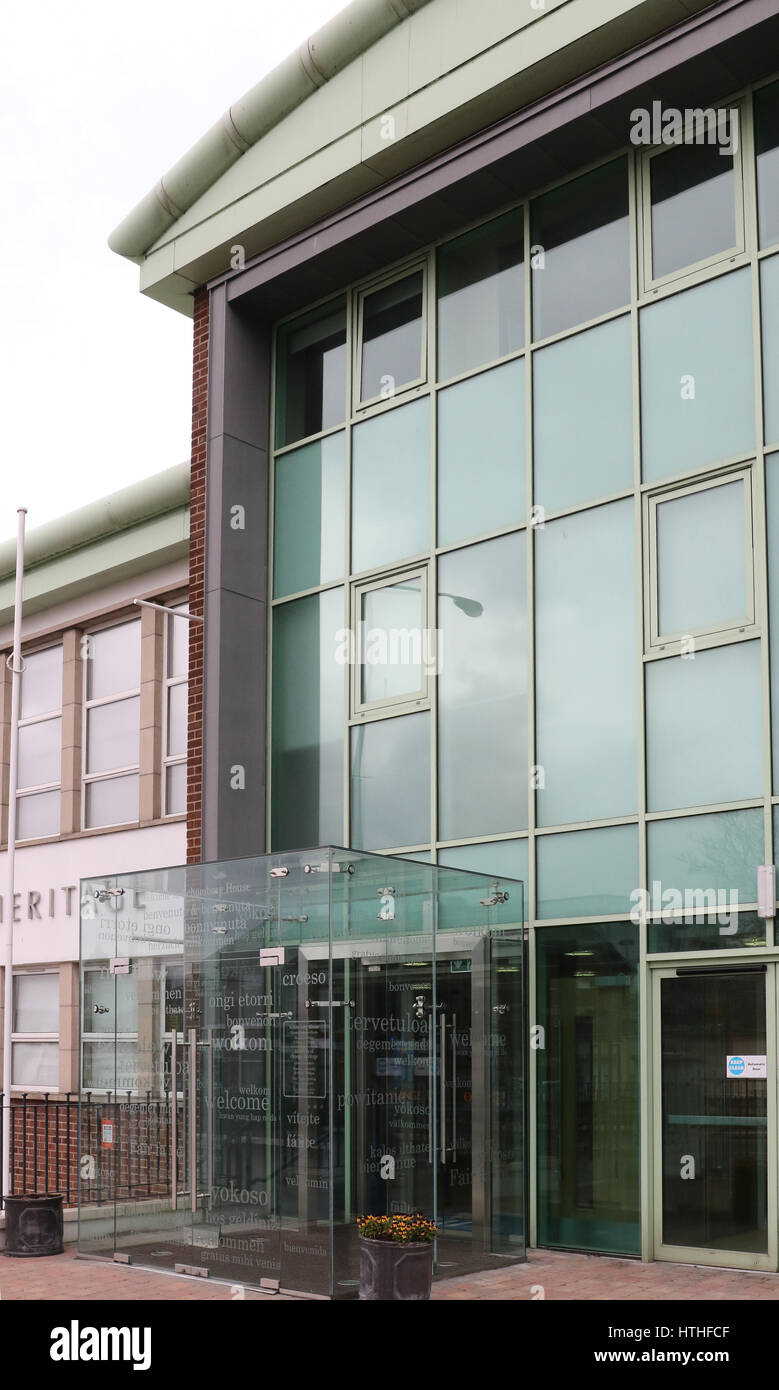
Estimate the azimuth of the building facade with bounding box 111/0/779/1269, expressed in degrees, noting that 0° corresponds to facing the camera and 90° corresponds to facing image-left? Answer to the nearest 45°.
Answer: approximately 45°

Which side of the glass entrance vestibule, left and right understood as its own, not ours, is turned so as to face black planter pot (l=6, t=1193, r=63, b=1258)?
right

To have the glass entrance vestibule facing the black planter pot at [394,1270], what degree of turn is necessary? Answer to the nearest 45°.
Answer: approximately 45° to its left
